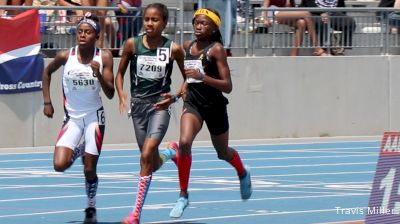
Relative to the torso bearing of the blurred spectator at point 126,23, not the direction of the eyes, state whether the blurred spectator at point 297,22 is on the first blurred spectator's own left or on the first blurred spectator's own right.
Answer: on the first blurred spectator's own left

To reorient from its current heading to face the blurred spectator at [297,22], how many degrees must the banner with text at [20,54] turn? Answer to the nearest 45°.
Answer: approximately 90° to its left

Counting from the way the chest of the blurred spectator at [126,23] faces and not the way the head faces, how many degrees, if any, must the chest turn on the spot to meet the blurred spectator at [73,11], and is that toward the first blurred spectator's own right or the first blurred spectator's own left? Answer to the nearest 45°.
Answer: approximately 90° to the first blurred spectator's own right

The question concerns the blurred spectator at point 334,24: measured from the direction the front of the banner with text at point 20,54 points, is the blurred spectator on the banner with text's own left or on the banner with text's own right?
on the banner with text's own left

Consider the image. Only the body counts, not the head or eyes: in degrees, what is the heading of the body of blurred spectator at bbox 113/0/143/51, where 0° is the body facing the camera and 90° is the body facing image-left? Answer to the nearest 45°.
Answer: approximately 0°

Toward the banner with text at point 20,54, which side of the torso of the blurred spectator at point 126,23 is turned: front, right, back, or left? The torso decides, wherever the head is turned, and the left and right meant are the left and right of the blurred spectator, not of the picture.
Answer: right

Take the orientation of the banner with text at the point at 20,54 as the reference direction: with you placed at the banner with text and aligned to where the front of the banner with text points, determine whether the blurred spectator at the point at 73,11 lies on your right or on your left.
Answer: on your left

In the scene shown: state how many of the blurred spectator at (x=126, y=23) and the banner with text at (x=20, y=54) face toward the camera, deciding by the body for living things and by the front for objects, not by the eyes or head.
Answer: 2
